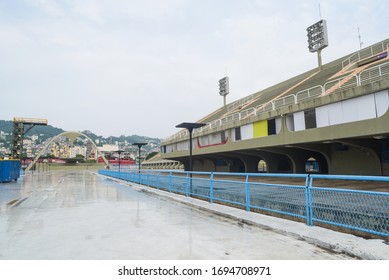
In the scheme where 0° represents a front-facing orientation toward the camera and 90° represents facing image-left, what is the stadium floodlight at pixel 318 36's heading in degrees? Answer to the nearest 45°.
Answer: approximately 45°

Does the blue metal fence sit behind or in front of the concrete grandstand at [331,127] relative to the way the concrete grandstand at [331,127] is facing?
in front

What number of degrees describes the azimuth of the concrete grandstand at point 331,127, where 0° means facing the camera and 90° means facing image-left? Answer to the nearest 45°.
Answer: approximately 45°

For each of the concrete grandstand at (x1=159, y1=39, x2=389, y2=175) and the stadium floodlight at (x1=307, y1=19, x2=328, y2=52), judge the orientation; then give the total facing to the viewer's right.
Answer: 0
